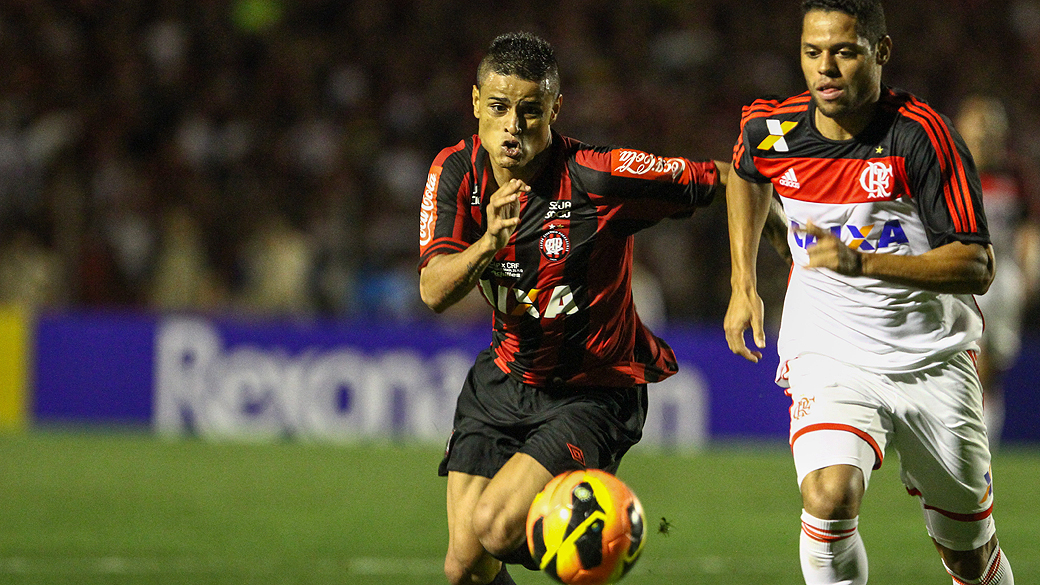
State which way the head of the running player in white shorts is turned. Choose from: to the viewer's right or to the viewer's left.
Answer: to the viewer's left

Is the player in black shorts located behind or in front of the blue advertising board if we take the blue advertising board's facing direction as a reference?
in front

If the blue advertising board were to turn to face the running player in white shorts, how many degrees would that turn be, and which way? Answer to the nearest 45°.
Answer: approximately 45° to its left

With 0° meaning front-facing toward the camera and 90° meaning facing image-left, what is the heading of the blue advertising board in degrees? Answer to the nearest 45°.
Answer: approximately 0°

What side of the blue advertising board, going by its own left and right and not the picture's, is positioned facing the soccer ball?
front
